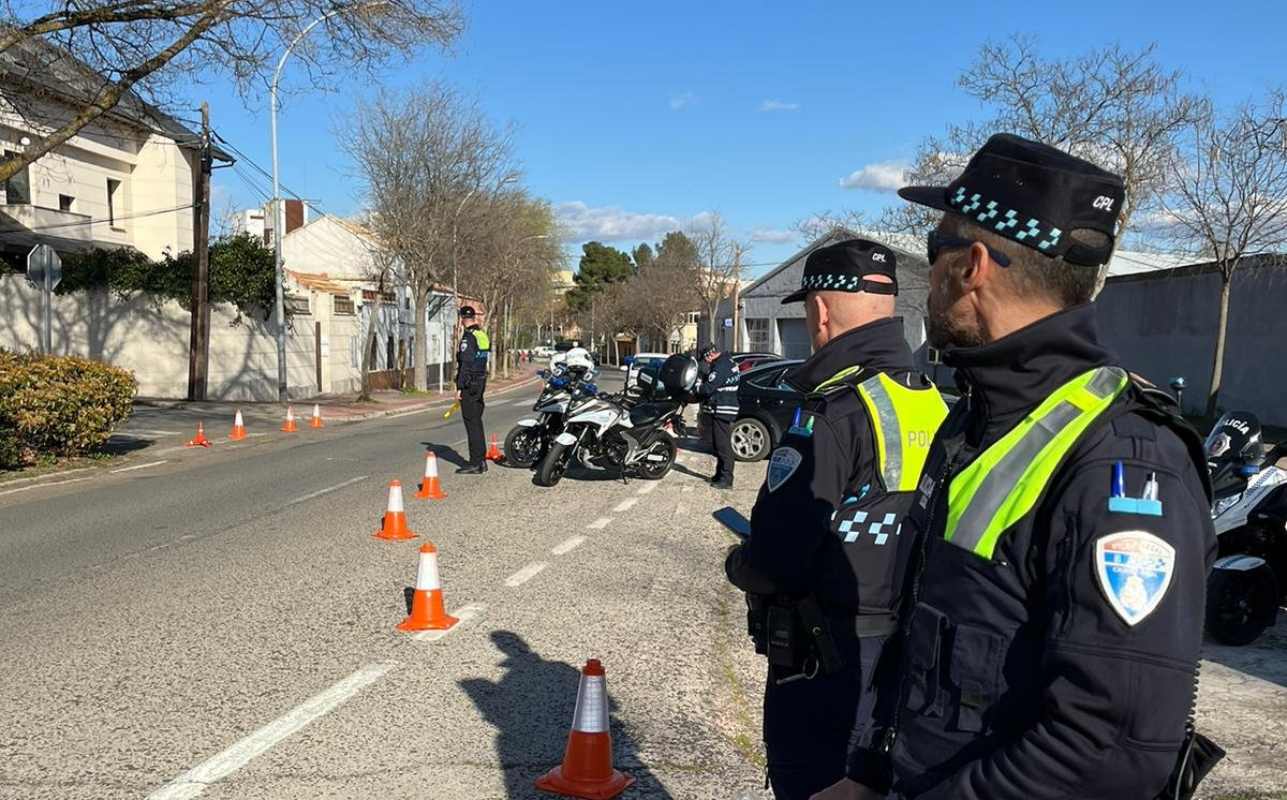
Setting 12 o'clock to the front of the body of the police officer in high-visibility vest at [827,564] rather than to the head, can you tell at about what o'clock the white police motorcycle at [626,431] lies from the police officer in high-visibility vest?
The white police motorcycle is roughly at 1 o'clock from the police officer in high-visibility vest.

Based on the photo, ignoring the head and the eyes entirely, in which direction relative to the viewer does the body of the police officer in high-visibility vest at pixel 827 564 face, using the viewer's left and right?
facing away from the viewer and to the left of the viewer

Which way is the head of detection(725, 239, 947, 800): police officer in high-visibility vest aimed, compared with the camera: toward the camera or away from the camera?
away from the camera

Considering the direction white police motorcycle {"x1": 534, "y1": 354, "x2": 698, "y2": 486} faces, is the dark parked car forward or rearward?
rearward

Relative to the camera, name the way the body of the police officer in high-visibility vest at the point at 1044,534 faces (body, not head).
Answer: to the viewer's left

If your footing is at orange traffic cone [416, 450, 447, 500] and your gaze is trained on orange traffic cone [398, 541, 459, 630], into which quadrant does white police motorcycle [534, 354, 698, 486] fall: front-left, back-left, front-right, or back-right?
back-left

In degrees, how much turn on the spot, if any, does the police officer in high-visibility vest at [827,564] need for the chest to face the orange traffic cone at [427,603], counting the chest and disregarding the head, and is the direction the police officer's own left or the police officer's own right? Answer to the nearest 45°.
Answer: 0° — they already face it

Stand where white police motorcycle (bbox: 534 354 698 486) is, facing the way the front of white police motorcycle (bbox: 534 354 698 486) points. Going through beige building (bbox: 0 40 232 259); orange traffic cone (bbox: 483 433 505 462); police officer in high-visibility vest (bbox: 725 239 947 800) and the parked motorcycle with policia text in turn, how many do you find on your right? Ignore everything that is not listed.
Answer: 2

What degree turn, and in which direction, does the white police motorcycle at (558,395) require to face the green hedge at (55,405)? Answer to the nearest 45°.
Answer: approximately 45° to its right
